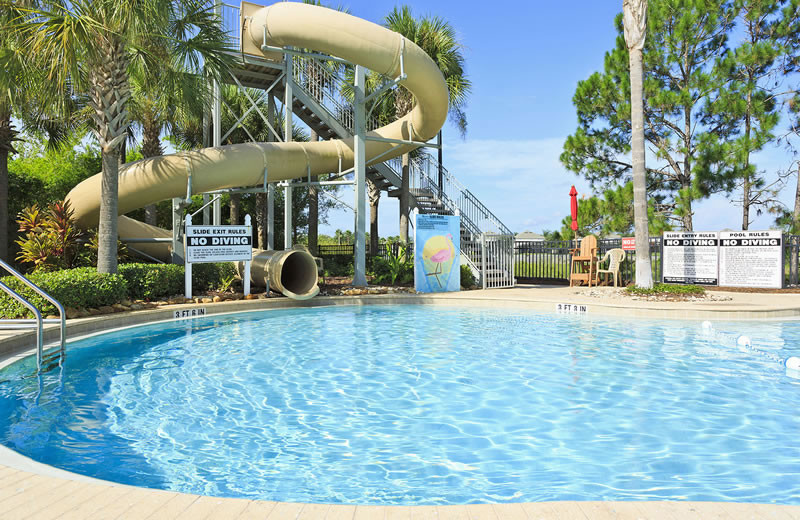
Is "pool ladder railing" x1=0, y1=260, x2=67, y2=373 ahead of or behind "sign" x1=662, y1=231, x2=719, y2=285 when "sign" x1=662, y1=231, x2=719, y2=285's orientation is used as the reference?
ahead

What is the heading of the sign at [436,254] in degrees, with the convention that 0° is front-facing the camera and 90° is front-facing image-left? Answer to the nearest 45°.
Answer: approximately 0°

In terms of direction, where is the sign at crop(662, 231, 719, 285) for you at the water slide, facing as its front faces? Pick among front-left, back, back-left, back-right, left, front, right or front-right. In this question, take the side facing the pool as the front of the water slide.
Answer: front-left

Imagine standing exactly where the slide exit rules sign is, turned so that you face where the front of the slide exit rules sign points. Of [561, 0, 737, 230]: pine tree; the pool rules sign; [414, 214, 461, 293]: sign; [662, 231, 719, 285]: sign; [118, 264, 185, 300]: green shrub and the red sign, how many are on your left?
5

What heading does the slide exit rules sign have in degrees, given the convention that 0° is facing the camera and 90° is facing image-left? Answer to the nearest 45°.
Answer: approximately 0°

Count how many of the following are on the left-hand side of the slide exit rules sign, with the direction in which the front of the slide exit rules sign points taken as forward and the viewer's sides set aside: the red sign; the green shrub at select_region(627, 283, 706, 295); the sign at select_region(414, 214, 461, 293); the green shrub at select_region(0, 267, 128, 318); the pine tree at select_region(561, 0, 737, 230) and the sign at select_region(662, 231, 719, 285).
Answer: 5

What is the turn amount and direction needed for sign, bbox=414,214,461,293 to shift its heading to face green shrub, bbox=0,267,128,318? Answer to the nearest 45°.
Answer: approximately 45° to its right

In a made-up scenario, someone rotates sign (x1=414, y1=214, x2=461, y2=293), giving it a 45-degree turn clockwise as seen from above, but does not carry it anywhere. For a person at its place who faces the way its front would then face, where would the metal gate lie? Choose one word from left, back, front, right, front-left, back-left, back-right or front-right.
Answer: back

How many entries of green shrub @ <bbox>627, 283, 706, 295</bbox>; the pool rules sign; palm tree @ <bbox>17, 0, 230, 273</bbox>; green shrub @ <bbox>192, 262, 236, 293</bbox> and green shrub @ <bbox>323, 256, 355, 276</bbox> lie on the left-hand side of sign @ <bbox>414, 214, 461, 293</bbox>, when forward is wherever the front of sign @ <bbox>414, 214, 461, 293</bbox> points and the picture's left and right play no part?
2
